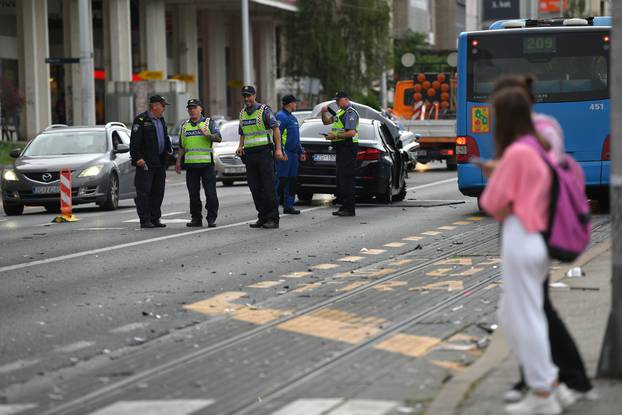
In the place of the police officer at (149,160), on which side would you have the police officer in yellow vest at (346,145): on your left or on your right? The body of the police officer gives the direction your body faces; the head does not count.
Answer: on your left

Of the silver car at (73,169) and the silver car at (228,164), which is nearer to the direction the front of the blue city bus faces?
the silver car at (228,164)

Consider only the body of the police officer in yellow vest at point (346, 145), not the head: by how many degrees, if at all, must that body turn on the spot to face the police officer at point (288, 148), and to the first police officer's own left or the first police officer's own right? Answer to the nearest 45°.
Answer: approximately 45° to the first police officer's own right

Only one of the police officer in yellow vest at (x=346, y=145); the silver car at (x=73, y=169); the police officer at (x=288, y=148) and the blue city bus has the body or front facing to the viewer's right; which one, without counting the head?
the police officer

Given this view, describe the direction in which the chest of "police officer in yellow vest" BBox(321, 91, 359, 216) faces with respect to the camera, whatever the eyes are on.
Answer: to the viewer's left

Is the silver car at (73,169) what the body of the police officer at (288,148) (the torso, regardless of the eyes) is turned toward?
no

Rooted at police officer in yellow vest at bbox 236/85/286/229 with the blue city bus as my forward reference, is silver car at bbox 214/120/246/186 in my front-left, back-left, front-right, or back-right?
front-left

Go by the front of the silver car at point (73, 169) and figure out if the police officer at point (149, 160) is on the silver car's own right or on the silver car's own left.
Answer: on the silver car's own left

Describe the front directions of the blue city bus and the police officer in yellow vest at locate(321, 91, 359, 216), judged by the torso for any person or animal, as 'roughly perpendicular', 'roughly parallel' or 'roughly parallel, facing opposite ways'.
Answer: roughly perpendicular

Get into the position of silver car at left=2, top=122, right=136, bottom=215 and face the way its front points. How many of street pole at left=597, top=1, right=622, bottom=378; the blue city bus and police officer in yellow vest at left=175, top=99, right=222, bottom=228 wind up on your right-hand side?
0

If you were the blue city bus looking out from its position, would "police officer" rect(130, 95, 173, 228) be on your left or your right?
on your left

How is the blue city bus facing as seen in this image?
away from the camera

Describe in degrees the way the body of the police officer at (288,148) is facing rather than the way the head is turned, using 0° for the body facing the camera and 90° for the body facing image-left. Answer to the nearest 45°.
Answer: approximately 270°

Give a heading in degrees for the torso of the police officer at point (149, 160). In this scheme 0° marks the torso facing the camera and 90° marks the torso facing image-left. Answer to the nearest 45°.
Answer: approximately 315°

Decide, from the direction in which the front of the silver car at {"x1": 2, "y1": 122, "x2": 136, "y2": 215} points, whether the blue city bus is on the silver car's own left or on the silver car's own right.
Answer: on the silver car's own left

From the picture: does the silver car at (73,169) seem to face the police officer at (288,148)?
no
